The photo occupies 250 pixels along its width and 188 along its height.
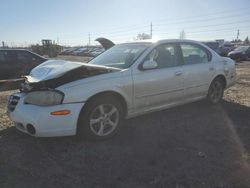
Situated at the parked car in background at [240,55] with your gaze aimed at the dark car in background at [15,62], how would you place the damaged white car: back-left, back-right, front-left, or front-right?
front-left

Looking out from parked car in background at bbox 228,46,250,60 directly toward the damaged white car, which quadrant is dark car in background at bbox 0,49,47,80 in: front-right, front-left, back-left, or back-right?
front-right

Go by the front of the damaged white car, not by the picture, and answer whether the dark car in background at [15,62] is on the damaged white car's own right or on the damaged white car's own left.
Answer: on the damaged white car's own right

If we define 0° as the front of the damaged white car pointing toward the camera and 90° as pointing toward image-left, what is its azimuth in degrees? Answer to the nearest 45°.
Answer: approximately 45°

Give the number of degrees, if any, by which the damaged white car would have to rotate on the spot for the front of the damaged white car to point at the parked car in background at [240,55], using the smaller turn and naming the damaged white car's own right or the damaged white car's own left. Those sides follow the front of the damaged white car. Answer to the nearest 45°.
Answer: approximately 180°
